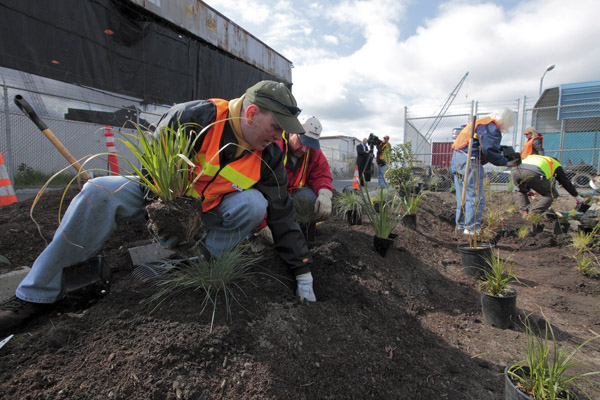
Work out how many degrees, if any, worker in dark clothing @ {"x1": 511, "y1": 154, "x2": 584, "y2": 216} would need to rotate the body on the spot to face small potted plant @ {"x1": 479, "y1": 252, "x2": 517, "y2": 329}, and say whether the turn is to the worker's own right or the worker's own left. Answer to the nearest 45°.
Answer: approximately 135° to the worker's own right

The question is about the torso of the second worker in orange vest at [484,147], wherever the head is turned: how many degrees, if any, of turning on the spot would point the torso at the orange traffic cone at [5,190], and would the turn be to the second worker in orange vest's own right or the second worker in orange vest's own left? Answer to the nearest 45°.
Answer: approximately 135° to the second worker in orange vest's own right

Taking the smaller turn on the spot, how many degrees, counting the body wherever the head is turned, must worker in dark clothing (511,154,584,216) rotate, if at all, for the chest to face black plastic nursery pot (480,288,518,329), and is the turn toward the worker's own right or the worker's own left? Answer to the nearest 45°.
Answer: approximately 135° to the worker's own right

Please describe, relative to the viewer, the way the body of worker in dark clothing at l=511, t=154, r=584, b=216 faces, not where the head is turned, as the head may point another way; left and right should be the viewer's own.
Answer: facing away from the viewer and to the right of the viewer

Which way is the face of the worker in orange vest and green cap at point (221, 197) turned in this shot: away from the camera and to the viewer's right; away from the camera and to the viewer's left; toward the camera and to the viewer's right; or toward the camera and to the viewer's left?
toward the camera and to the viewer's right

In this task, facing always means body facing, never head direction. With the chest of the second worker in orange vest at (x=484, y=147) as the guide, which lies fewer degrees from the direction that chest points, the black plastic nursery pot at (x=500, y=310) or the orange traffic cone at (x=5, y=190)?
the black plastic nursery pot
